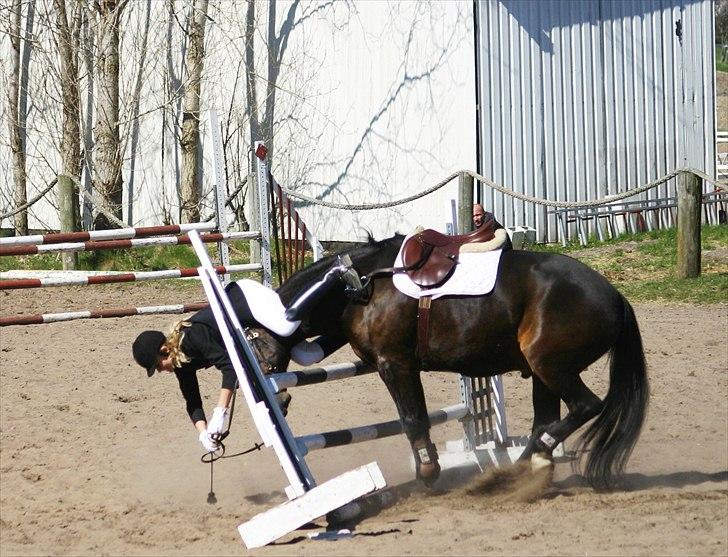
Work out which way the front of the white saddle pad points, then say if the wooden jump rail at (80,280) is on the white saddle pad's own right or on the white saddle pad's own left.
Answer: on the white saddle pad's own right

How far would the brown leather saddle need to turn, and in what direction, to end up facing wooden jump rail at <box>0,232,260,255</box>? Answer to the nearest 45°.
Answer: approximately 45° to its right

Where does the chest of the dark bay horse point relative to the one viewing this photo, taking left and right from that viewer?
facing to the left of the viewer

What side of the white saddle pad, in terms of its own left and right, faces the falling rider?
front

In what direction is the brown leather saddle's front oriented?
to the viewer's left

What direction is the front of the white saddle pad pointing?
to the viewer's left

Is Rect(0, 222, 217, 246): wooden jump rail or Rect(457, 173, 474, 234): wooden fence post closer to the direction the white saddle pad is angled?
the wooden jump rail

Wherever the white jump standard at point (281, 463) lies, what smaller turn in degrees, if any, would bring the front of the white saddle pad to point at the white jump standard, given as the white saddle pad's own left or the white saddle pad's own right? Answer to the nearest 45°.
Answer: approximately 45° to the white saddle pad's own left

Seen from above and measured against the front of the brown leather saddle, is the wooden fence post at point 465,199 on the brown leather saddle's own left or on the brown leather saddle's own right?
on the brown leather saddle's own right

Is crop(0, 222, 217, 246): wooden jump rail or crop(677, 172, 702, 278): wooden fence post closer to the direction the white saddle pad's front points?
the wooden jump rail

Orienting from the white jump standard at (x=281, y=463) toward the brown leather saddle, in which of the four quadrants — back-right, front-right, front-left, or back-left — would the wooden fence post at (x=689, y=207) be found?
front-left

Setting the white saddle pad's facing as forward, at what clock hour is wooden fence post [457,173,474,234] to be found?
The wooden fence post is roughly at 3 o'clock from the white saddle pad.
